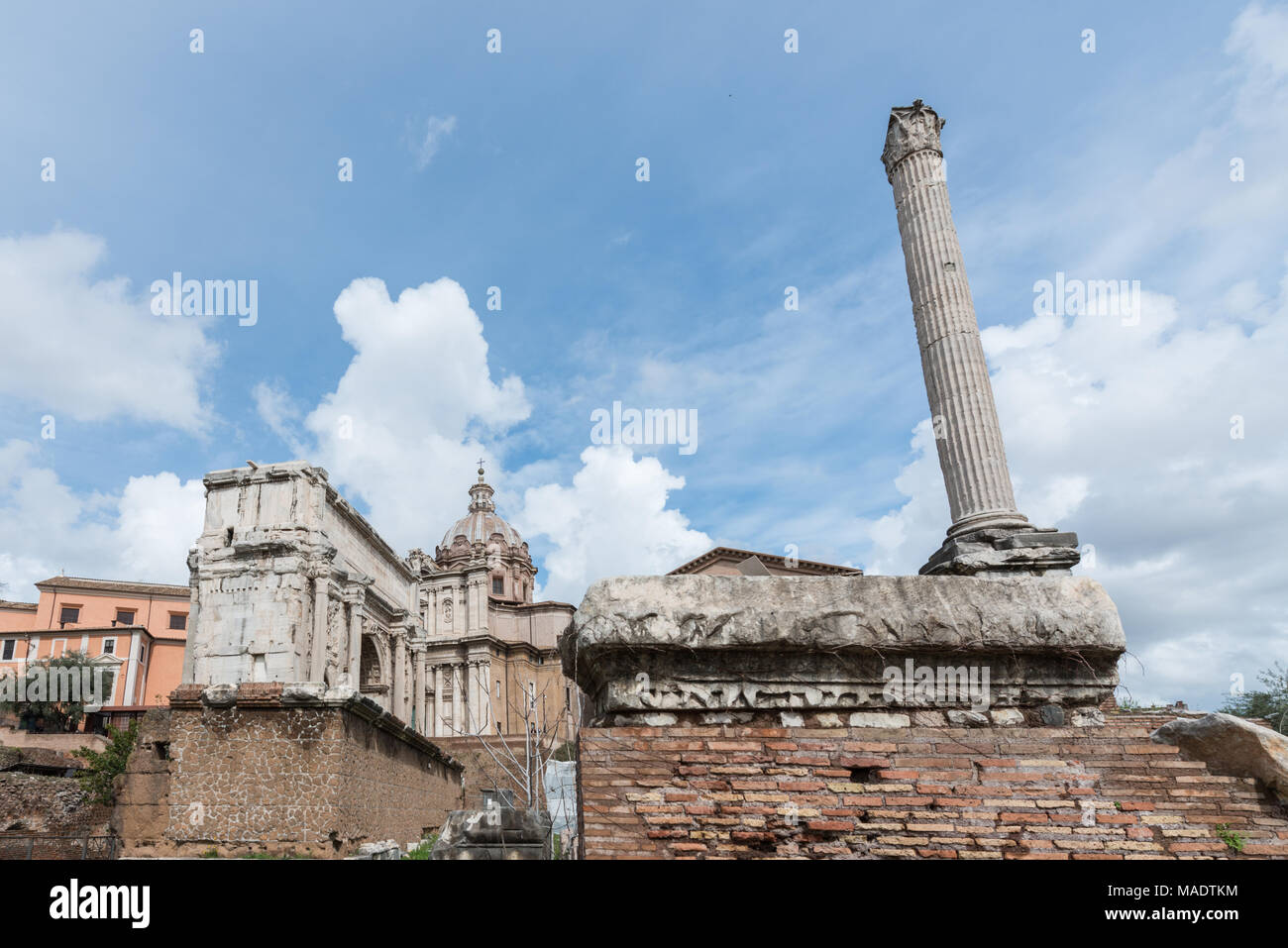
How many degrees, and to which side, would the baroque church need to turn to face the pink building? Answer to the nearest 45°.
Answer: approximately 45° to its right

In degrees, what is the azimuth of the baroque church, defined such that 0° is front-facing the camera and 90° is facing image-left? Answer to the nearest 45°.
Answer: approximately 45°

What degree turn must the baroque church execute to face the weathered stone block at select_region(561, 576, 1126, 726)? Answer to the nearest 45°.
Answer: approximately 45° to its left
